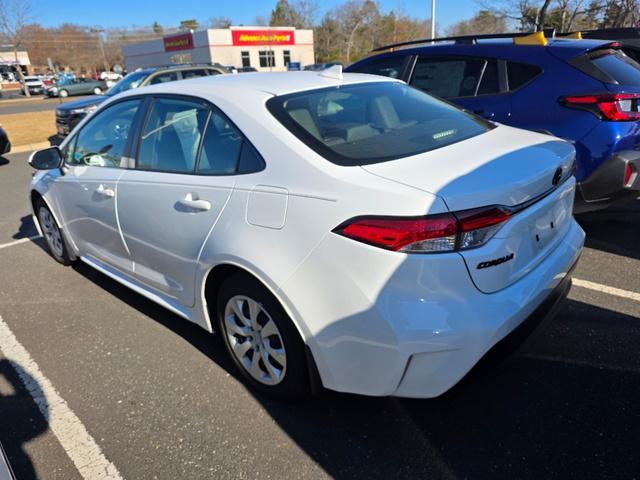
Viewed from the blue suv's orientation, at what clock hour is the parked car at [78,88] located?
The parked car is roughly at 12 o'clock from the blue suv.

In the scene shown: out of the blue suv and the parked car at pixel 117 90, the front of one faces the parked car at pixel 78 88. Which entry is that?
the blue suv

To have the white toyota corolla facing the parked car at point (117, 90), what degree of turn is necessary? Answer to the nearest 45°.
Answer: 0° — it already faces it

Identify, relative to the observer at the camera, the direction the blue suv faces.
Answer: facing away from the viewer and to the left of the viewer

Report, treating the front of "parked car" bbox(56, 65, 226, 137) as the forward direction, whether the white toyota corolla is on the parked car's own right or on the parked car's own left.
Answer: on the parked car's own left

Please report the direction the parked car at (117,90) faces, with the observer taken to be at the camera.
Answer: facing the viewer and to the left of the viewer

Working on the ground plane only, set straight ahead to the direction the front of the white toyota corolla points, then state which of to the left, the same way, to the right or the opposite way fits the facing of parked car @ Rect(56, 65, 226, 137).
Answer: to the left

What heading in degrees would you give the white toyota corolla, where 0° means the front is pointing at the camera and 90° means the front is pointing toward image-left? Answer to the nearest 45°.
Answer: approximately 135°

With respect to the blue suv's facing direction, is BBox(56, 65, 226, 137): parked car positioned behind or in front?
in front

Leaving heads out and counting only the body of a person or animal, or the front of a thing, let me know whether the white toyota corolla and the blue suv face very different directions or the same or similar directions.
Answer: same or similar directions

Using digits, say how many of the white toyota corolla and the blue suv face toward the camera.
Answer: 0

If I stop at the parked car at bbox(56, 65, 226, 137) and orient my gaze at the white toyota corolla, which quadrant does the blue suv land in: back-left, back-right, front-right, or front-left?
front-left

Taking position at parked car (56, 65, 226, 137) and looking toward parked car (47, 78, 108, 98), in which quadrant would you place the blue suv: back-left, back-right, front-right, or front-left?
back-right

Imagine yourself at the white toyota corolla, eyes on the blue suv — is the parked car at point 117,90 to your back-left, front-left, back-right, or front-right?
front-left

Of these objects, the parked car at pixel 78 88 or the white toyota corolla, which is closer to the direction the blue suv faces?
the parked car
